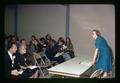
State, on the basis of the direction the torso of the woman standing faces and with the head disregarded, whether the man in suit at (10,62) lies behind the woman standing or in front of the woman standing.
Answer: in front

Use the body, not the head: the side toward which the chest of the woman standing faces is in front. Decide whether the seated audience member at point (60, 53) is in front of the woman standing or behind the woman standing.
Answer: in front

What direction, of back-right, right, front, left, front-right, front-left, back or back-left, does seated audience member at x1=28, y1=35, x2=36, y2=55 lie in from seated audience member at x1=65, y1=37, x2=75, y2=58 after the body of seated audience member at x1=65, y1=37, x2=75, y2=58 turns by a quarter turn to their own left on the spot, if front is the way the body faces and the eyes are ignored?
back-left

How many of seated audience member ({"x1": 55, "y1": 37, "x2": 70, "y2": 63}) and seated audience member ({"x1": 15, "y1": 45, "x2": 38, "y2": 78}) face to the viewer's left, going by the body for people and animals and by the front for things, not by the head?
0

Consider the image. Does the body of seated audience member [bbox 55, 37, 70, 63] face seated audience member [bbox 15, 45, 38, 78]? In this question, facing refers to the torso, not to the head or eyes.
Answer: no

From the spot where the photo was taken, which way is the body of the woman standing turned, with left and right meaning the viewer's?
facing to the left of the viewer

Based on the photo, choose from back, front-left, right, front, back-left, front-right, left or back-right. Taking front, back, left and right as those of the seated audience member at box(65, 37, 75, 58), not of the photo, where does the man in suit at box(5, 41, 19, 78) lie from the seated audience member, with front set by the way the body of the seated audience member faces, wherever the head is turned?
back-right

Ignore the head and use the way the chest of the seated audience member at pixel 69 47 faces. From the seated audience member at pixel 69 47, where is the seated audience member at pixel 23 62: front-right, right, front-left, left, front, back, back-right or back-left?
back-right

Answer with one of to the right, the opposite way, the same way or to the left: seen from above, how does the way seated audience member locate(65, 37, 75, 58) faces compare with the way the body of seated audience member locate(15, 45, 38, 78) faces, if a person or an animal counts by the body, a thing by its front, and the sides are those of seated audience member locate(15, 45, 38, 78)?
the same way

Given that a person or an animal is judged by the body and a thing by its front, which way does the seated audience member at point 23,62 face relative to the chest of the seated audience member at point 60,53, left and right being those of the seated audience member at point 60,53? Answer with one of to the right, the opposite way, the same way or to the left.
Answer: the same way

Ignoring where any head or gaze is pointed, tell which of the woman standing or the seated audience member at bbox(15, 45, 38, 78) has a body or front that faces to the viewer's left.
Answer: the woman standing

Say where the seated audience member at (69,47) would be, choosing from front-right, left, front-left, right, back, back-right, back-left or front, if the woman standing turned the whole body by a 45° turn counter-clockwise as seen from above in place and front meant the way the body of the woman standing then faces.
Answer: front-right

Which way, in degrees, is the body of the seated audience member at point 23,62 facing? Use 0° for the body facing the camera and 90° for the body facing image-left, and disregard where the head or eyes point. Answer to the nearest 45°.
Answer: approximately 315°

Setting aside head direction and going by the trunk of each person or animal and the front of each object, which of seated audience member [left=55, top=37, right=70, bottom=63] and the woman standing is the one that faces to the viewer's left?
the woman standing

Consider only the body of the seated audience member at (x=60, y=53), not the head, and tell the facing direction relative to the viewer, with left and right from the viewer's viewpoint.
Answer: facing the viewer and to the right of the viewer
